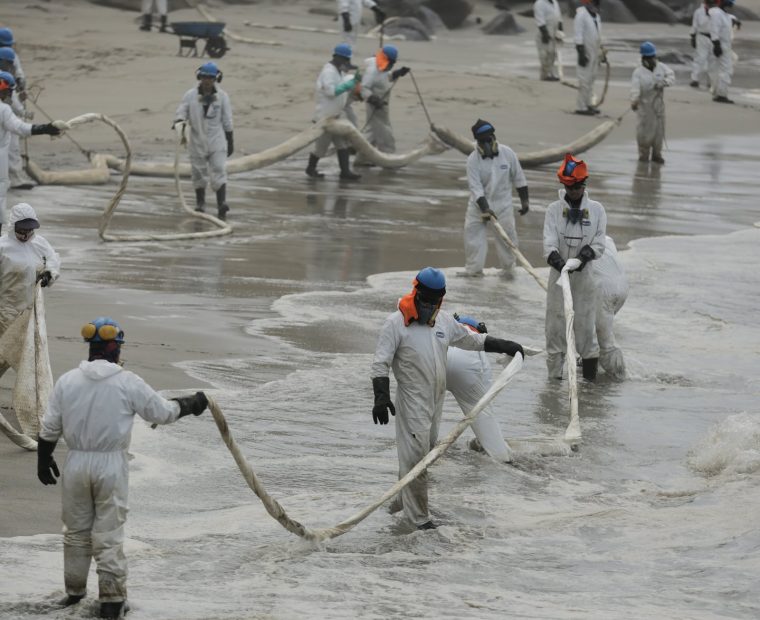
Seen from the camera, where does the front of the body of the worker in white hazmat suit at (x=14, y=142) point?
to the viewer's right

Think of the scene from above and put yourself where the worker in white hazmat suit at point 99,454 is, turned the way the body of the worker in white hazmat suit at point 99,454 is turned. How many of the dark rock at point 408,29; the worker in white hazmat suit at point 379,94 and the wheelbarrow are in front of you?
3

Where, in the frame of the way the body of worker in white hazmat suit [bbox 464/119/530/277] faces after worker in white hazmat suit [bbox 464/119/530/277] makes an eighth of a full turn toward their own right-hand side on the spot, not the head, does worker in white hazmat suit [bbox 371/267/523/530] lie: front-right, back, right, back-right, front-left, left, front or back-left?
front-left

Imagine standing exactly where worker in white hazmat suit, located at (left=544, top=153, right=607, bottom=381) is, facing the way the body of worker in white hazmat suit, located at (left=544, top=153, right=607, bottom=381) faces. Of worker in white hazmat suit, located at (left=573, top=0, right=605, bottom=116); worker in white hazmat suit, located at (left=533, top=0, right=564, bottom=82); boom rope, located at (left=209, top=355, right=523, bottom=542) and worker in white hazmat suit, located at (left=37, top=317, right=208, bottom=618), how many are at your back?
2

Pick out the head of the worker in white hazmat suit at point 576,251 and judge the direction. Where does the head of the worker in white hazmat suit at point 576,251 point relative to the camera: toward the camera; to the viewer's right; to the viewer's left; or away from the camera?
toward the camera

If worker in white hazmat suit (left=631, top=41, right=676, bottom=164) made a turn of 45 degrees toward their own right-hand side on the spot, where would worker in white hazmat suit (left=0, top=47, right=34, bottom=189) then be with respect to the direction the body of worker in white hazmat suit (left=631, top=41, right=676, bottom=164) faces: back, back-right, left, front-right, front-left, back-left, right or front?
front

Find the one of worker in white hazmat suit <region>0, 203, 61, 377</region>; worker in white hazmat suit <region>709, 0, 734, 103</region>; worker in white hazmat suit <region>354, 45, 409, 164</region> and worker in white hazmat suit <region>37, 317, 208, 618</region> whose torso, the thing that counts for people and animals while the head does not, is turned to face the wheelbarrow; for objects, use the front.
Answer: worker in white hazmat suit <region>37, 317, 208, 618</region>

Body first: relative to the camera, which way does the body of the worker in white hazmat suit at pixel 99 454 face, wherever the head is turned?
away from the camera

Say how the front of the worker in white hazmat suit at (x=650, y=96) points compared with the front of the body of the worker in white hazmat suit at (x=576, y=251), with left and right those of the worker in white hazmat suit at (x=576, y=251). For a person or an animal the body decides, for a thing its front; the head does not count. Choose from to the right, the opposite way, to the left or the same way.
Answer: the same way

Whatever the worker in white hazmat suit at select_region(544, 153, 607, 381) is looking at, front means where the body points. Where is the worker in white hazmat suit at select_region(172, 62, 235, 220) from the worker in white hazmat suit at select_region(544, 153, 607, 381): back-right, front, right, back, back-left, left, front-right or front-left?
back-right

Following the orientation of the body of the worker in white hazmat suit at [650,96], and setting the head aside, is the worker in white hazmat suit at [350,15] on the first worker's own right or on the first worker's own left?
on the first worker's own right

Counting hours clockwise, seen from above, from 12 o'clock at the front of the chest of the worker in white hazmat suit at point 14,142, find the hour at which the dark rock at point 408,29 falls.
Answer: The dark rock is roughly at 10 o'clock from the worker in white hazmat suit.

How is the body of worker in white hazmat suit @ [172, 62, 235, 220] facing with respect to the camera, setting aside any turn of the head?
toward the camera

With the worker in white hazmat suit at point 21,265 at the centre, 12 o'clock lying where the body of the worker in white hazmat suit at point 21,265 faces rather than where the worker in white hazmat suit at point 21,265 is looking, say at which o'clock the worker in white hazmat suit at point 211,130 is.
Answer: the worker in white hazmat suit at point 211,130 is roughly at 8 o'clock from the worker in white hazmat suit at point 21,265.

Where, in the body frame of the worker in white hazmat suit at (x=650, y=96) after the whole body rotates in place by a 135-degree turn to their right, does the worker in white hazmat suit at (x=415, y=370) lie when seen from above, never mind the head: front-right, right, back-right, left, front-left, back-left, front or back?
back-left
